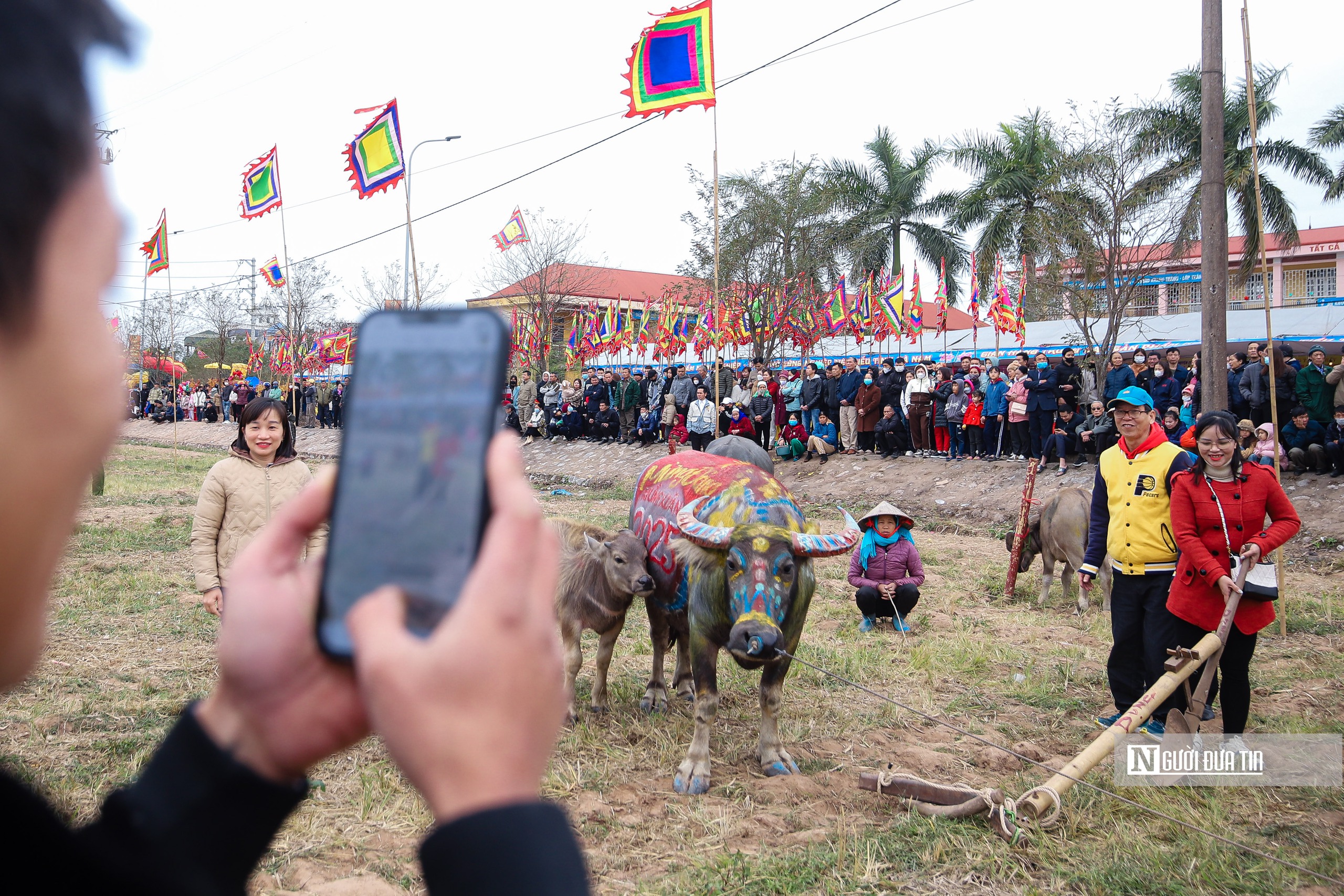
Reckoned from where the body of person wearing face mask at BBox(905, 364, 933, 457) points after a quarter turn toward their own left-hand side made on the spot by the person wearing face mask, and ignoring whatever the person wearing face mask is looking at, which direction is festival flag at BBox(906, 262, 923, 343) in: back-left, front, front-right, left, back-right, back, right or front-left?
left

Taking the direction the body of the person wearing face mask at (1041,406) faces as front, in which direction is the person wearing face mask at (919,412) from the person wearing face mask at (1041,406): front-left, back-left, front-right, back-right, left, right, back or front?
back-right

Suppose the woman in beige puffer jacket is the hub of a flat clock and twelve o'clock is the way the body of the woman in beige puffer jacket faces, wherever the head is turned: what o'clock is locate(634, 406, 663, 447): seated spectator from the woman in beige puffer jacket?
The seated spectator is roughly at 7 o'clock from the woman in beige puffer jacket.

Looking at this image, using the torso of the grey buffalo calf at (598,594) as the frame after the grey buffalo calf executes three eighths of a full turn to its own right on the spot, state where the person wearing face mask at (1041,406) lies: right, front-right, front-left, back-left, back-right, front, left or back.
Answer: back-right

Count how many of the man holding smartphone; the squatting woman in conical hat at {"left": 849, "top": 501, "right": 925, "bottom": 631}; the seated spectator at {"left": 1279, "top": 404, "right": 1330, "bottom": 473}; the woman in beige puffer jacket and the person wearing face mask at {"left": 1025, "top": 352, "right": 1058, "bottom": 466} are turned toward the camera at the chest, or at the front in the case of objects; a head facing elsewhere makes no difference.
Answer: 4

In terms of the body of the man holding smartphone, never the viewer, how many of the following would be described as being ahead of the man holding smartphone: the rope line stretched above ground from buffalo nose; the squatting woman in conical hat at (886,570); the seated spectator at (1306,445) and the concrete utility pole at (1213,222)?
4

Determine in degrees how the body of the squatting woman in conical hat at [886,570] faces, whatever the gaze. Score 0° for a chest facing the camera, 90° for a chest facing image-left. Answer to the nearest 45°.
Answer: approximately 0°

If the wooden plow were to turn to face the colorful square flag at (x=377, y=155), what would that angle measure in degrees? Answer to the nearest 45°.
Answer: approximately 90° to its right

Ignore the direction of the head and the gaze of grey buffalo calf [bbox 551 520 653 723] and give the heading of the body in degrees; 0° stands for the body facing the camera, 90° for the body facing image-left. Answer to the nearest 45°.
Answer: approximately 315°

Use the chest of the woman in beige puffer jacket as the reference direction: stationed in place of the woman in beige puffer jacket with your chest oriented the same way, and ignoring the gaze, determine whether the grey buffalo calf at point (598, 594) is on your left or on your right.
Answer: on your left

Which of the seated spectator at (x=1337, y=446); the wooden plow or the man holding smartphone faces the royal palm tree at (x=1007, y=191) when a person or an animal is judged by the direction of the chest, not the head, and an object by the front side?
the man holding smartphone

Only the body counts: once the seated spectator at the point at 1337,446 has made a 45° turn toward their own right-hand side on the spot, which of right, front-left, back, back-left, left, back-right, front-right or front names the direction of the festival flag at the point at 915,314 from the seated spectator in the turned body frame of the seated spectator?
right

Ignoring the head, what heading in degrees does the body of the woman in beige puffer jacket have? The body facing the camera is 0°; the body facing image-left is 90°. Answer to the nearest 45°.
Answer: approximately 0°
